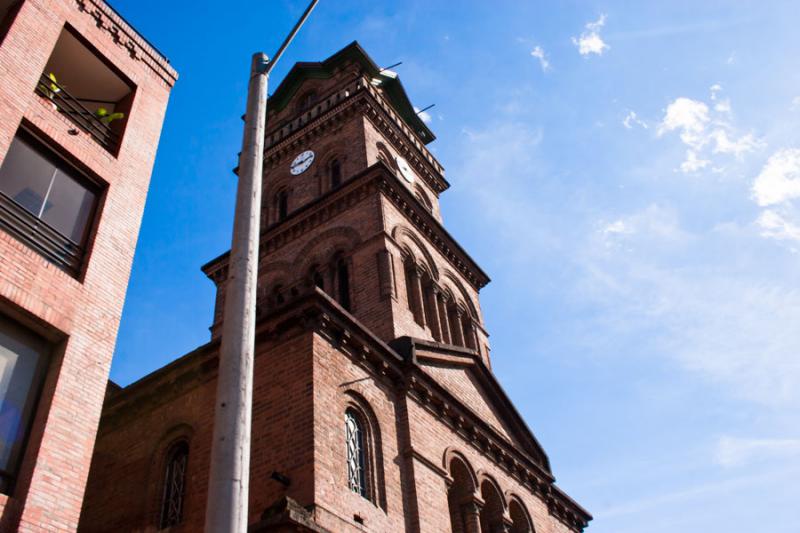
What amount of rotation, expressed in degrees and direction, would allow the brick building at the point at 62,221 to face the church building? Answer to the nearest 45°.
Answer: approximately 90° to its left

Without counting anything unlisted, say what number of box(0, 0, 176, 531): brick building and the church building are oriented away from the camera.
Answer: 0

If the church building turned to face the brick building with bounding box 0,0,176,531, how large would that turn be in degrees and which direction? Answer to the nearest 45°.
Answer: approximately 90° to its right

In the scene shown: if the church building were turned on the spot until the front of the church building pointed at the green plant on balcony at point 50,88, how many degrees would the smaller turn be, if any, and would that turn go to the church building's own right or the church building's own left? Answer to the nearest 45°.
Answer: approximately 90° to the church building's own right

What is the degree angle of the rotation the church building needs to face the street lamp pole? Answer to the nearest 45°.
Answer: approximately 45° to its right

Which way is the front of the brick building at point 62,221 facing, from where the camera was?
facing the viewer and to the right of the viewer

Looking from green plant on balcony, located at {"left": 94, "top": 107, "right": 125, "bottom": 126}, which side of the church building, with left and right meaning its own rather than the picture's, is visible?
right
